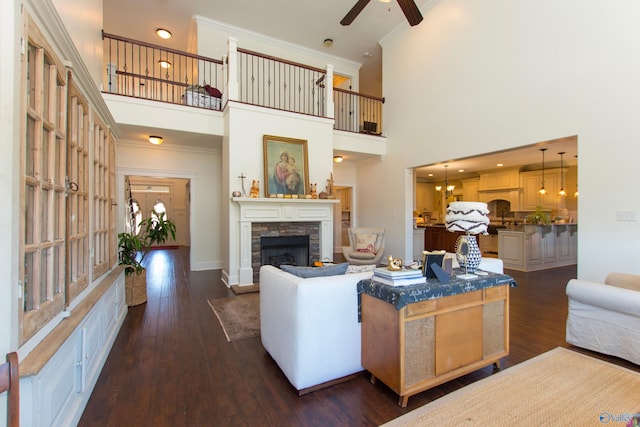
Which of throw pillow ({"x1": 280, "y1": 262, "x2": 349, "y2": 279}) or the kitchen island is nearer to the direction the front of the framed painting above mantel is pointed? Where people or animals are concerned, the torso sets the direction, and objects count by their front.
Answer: the throw pillow

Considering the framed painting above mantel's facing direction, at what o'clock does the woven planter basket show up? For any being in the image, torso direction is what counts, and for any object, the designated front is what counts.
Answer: The woven planter basket is roughly at 2 o'clock from the framed painting above mantel.

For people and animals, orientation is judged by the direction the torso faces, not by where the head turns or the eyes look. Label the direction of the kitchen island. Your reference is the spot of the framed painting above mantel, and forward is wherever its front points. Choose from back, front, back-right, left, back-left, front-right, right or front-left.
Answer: left

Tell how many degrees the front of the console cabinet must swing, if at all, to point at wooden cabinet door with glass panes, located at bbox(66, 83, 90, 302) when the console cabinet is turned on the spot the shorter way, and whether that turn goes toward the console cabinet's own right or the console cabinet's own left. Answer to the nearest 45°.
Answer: approximately 135° to the console cabinet's own right

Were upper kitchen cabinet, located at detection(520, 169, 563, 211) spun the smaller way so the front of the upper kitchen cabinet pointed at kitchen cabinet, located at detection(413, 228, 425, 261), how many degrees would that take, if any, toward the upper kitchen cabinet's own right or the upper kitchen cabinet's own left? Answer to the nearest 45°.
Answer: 0° — it already faces it

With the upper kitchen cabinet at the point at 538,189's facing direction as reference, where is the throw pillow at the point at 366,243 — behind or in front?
in front

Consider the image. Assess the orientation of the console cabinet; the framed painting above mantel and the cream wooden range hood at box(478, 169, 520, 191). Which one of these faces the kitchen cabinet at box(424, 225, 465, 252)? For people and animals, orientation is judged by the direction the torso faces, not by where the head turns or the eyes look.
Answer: the cream wooden range hood

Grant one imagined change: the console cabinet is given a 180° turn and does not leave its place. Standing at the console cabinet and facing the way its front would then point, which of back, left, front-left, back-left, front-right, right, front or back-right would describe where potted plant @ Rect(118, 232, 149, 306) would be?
front-left

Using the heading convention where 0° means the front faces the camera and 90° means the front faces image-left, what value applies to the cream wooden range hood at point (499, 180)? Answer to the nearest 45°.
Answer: approximately 45°

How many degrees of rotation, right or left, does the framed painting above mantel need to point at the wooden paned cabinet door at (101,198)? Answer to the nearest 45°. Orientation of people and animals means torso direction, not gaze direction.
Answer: approximately 45° to its right

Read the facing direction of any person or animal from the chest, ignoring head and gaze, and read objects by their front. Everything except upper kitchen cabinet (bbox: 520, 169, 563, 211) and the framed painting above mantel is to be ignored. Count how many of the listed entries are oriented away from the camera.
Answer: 0
